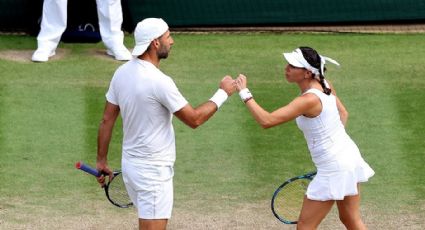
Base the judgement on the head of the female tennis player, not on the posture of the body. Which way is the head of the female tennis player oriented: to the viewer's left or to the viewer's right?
to the viewer's left

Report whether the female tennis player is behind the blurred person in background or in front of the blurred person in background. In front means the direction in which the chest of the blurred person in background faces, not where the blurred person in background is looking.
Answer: in front

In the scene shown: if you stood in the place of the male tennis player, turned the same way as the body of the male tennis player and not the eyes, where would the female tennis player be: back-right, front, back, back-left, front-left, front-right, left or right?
front-right

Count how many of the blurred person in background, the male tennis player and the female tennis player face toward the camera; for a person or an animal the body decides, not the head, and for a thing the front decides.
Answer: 1

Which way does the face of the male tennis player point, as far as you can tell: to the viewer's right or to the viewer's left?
to the viewer's right

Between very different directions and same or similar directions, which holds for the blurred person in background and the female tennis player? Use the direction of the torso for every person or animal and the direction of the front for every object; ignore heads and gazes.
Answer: very different directions

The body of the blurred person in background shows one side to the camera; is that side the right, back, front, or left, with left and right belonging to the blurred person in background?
front

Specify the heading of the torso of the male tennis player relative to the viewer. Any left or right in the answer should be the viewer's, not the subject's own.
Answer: facing away from the viewer and to the right of the viewer

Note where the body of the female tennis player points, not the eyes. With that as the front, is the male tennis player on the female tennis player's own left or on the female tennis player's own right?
on the female tennis player's own left

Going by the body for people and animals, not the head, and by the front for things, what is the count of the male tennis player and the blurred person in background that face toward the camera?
1

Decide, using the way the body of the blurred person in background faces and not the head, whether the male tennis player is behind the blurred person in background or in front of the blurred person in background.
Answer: in front

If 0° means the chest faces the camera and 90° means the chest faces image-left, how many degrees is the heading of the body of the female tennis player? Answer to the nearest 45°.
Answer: approximately 135°
